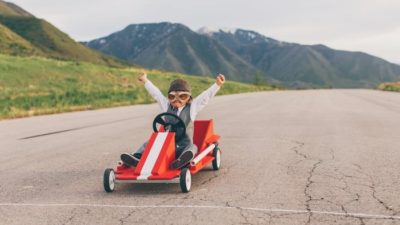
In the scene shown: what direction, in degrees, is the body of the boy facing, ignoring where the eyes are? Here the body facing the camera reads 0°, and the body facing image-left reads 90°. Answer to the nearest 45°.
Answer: approximately 45°

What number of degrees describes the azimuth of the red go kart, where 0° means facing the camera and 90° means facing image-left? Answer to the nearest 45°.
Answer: approximately 45°
